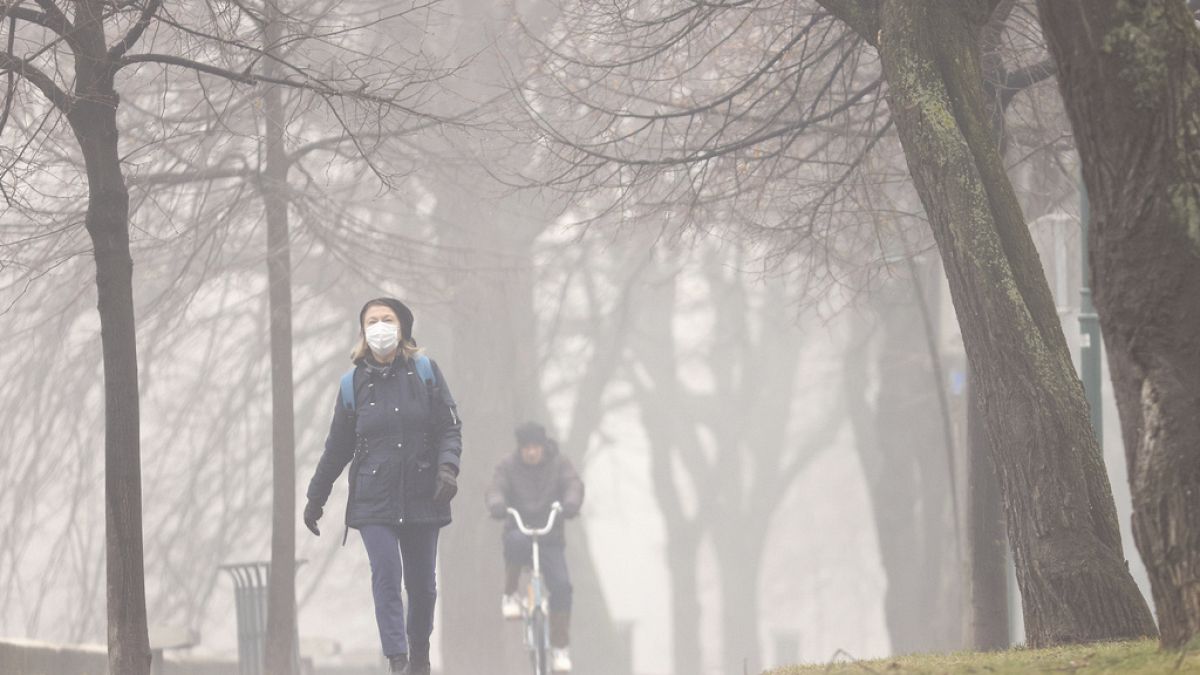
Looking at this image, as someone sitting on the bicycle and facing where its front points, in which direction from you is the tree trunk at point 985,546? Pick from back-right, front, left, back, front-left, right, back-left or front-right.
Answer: front-left

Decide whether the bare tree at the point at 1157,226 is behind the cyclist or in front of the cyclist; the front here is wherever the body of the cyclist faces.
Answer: in front

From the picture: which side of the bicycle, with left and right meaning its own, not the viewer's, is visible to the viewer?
front

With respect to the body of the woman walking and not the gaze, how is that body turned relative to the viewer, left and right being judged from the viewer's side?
facing the viewer

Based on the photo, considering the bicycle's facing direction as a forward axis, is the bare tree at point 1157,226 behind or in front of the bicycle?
in front

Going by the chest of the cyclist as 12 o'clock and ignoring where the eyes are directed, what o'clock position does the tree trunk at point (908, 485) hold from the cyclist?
The tree trunk is roughly at 7 o'clock from the cyclist.

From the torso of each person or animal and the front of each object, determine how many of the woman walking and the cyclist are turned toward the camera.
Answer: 2

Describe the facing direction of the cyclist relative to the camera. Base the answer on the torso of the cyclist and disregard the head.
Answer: toward the camera

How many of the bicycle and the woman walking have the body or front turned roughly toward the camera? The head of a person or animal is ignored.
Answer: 2

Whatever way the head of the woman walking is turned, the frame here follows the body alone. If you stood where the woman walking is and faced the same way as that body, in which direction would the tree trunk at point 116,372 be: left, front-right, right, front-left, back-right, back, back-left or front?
right

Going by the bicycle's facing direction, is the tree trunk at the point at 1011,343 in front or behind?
in front
